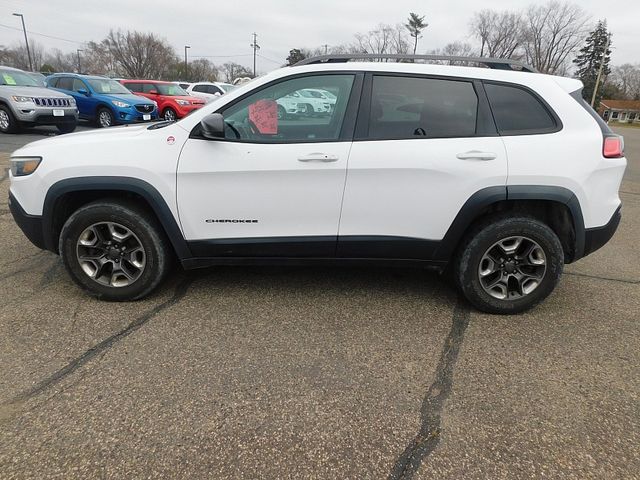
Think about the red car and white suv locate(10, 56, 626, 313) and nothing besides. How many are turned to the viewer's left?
1

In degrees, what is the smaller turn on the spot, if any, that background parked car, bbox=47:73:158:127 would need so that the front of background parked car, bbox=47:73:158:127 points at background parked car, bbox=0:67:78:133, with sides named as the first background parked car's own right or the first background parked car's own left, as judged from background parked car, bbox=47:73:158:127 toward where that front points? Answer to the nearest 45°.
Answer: approximately 90° to the first background parked car's own right

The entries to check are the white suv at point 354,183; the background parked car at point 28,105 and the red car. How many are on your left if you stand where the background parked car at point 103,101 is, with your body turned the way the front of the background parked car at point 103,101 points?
1

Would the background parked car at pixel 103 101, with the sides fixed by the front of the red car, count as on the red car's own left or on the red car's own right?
on the red car's own right

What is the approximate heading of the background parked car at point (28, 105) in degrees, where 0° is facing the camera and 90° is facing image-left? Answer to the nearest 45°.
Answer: approximately 315°

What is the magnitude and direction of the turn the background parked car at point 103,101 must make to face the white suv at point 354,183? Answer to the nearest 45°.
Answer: approximately 45° to its right

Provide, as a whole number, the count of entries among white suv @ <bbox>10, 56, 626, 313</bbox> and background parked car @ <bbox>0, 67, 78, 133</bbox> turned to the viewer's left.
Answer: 1

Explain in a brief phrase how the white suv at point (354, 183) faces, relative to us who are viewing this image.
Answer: facing to the left of the viewer

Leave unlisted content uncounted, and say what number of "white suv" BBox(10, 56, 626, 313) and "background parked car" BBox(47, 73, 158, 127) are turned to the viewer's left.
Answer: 1

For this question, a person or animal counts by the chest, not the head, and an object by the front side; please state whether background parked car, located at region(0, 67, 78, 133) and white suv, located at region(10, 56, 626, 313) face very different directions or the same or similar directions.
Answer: very different directions

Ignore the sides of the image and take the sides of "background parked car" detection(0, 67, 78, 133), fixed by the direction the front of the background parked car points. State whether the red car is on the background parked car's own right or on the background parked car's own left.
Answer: on the background parked car's own left

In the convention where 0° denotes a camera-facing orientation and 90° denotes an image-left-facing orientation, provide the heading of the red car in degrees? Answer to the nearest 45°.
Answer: approximately 315°
